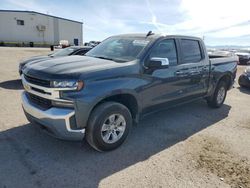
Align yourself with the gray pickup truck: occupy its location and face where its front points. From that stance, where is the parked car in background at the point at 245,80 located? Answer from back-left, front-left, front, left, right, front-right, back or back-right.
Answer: back

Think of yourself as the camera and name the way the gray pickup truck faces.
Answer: facing the viewer and to the left of the viewer
